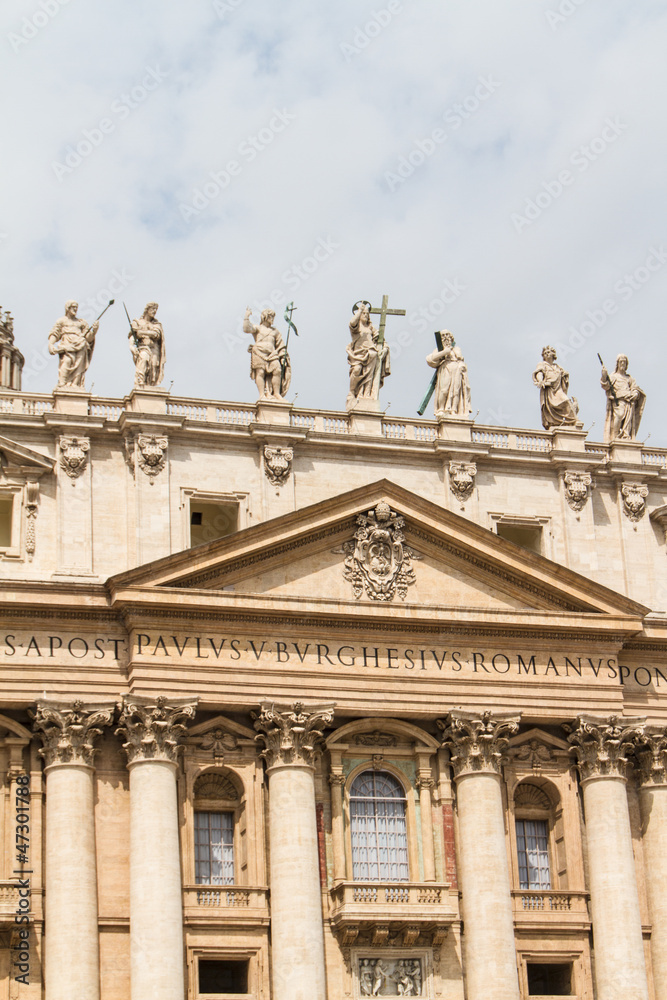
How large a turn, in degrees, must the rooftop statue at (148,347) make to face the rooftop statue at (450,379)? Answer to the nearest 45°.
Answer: approximately 90° to its left

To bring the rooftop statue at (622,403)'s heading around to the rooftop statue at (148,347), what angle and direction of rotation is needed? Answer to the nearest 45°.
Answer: approximately 45° to its right

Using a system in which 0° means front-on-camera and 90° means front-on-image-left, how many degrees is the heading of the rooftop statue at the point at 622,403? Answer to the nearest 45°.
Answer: approximately 0°

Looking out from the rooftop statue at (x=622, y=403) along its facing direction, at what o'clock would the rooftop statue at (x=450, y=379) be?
the rooftop statue at (x=450, y=379) is roughly at 2 o'clock from the rooftop statue at (x=622, y=403).

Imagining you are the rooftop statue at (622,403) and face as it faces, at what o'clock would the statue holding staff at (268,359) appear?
The statue holding staff is roughly at 2 o'clock from the rooftop statue.

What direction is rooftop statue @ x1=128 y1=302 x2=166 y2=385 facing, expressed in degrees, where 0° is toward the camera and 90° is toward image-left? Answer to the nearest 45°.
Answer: approximately 0°

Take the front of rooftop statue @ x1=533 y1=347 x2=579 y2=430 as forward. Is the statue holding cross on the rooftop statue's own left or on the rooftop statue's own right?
on the rooftop statue's own right

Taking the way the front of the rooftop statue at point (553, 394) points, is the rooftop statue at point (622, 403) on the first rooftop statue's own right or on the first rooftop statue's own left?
on the first rooftop statue's own left
